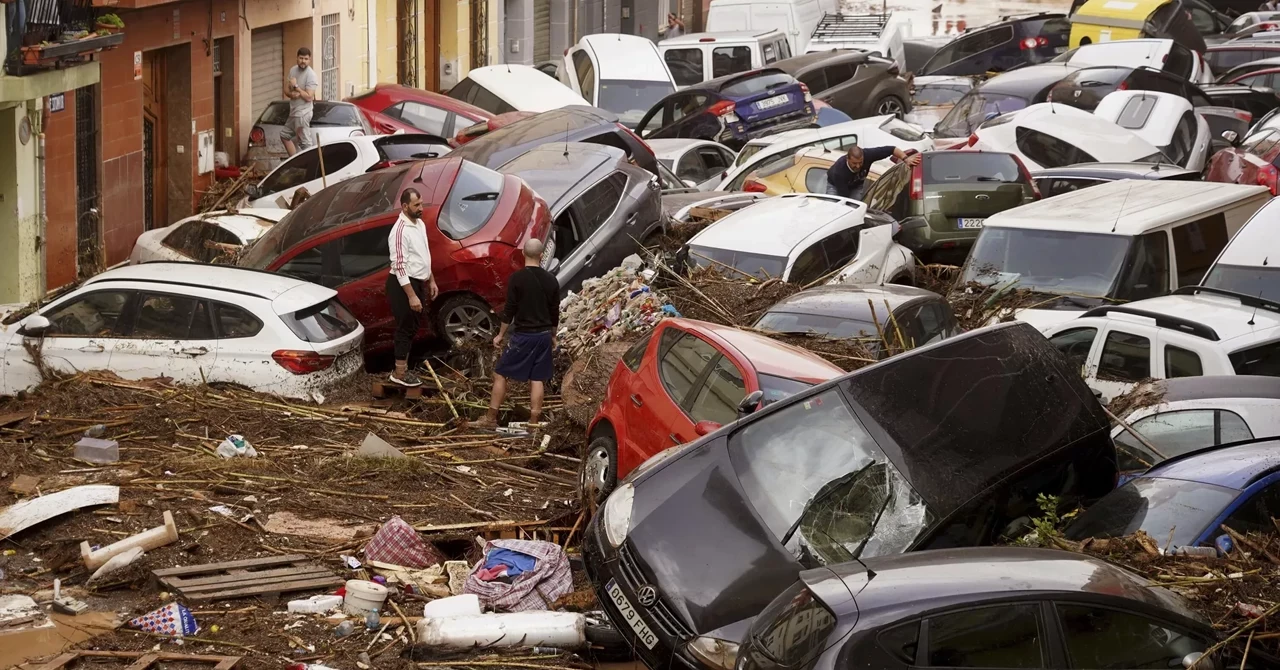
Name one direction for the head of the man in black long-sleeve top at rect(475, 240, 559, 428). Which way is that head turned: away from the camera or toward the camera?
away from the camera

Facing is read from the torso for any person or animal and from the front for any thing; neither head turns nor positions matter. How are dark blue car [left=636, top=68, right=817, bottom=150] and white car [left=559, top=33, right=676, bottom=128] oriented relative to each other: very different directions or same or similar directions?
very different directions

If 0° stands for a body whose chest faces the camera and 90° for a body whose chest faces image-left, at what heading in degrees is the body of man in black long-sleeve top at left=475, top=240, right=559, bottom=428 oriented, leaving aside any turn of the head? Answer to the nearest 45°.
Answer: approximately 180°

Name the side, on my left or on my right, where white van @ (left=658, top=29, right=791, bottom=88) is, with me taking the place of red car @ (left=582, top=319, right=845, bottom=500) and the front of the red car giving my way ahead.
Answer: on my left

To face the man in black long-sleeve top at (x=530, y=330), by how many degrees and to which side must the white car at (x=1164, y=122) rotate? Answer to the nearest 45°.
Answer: approximately 135° to its left

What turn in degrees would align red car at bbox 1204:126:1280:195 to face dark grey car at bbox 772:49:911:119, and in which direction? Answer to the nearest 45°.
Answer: approximately 90° to its right

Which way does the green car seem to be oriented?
away from the camera

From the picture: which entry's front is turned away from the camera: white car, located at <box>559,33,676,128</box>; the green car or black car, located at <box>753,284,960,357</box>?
the green car
